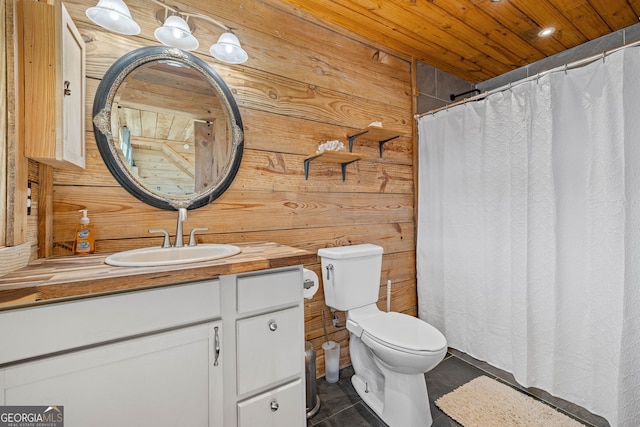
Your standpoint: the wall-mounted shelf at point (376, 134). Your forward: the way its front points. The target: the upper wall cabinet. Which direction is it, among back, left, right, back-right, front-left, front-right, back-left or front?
right

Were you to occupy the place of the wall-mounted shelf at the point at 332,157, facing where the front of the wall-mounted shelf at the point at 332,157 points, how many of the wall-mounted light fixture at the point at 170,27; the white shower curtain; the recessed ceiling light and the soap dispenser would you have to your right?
2

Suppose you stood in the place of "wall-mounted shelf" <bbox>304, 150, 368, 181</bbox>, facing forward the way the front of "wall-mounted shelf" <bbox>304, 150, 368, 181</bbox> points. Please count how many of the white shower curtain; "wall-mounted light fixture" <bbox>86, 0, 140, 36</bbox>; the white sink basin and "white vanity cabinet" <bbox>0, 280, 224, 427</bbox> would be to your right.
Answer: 3

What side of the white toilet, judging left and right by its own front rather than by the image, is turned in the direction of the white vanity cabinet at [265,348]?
right

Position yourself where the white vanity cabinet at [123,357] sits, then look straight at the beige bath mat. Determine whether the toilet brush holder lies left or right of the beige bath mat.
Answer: left

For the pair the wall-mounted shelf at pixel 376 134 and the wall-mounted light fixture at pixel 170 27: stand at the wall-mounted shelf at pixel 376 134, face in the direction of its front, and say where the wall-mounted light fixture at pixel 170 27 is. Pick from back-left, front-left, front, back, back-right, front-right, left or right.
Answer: right

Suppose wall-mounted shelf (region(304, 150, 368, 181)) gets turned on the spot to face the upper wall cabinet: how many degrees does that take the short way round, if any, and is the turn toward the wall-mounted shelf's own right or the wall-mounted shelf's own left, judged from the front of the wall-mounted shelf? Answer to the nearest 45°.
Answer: approximately 90° to the wall-mounted shelf's own right

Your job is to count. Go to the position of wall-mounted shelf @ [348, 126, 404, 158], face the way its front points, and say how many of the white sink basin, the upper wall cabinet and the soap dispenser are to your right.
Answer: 3

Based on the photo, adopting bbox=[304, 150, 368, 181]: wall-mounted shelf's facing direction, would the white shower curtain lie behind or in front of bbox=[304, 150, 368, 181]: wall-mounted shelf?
in front

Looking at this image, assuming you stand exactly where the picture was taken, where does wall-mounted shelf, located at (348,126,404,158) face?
facing the viewer and to the right of the viewer

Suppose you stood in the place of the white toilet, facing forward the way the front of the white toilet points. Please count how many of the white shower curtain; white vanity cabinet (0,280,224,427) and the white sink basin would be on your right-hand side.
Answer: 2
